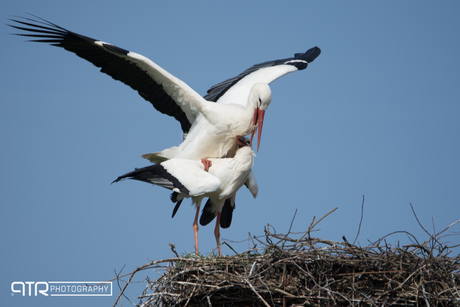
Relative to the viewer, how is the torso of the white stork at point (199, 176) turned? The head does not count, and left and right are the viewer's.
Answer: facing to the right of the viewer
